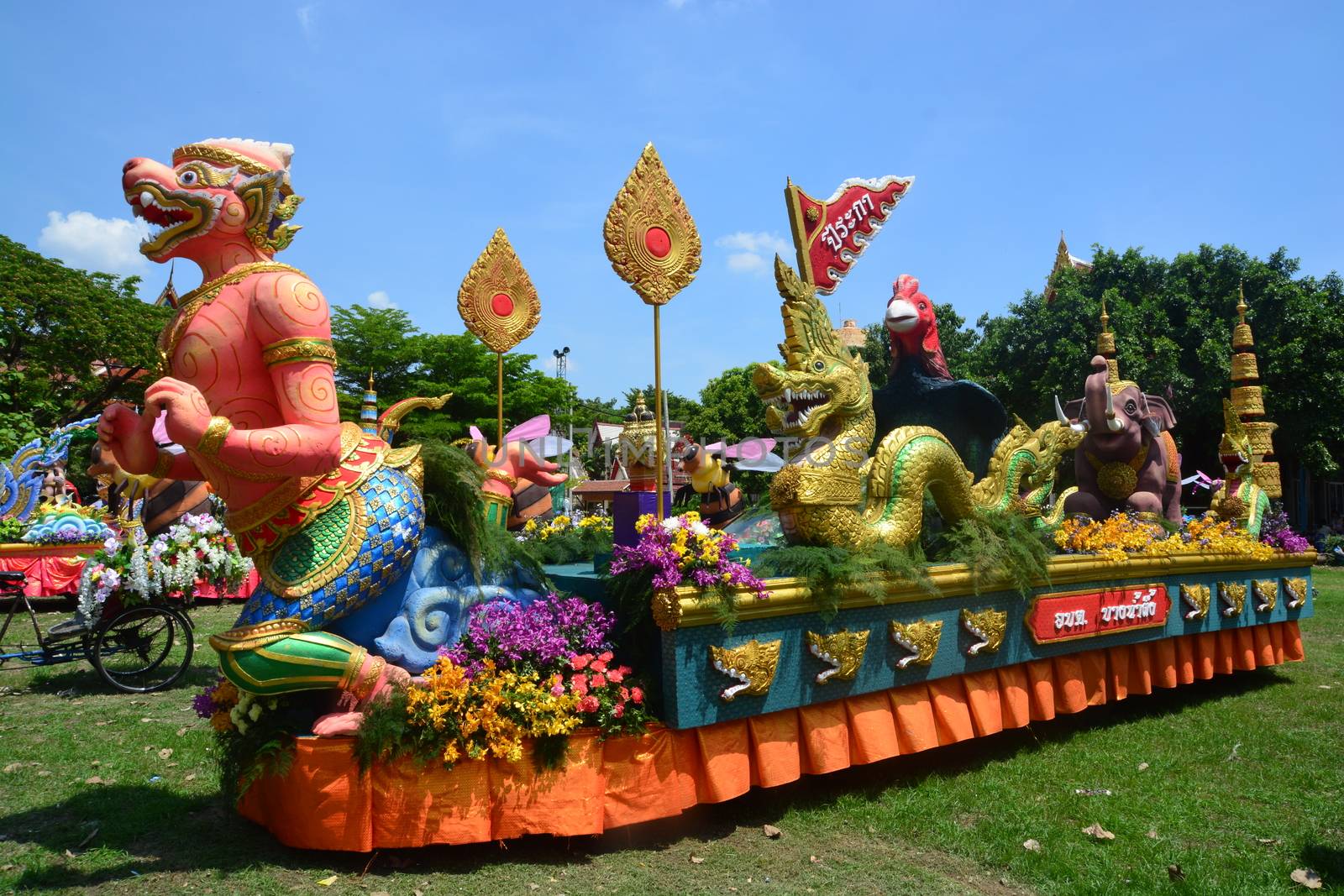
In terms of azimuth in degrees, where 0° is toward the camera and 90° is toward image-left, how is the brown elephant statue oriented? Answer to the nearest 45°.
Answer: approximately 45°

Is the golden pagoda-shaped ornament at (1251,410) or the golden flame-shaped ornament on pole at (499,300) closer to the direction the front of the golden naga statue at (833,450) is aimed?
the golden flame-shaped ornament on pole

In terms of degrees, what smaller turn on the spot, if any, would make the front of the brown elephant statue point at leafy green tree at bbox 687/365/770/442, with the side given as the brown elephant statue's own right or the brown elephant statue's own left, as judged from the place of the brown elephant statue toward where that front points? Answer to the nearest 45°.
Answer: approximately 90° to the brown elephant statue's own right

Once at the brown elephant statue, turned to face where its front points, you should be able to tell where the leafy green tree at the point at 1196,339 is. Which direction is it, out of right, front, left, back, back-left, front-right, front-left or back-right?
back-right

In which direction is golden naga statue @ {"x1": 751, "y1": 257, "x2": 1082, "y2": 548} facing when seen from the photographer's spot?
facing to the left of the viewer

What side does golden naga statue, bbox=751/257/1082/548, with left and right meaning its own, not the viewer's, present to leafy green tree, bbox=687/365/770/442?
right
